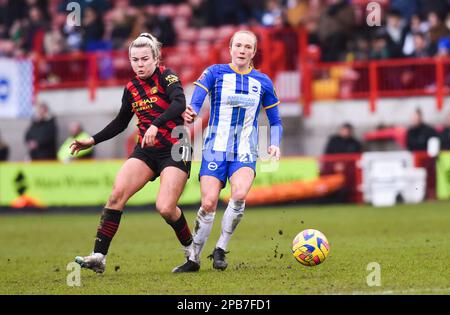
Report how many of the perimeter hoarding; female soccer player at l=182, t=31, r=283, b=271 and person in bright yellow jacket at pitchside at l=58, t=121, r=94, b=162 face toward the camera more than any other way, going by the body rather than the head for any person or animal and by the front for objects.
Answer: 3

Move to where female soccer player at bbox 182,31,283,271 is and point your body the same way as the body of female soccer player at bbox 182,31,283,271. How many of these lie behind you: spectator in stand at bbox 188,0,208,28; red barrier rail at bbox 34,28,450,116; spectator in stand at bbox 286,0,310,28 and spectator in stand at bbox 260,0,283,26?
4

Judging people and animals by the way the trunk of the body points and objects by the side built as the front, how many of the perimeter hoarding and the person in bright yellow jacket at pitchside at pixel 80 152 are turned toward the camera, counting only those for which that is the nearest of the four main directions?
2

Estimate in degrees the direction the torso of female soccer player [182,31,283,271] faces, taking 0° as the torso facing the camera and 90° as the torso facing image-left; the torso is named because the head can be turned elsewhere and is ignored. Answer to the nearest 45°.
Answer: approximately 0°

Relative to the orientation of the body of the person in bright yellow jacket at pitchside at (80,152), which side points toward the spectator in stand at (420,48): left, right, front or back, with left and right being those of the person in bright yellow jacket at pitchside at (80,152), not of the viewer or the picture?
left

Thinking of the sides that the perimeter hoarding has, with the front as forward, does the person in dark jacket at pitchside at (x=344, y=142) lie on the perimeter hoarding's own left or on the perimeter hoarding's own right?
on the perimeter hoarding's own left

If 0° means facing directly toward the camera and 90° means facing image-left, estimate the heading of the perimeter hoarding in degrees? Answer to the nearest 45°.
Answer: approximately 0°

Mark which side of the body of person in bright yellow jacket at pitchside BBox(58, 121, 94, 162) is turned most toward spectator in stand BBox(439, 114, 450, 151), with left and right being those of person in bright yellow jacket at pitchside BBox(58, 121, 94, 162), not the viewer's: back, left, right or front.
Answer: left

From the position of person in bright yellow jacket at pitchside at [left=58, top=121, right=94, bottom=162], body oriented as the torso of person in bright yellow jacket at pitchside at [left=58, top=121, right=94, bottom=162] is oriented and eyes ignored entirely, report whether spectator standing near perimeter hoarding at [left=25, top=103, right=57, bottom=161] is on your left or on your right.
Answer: on your right
